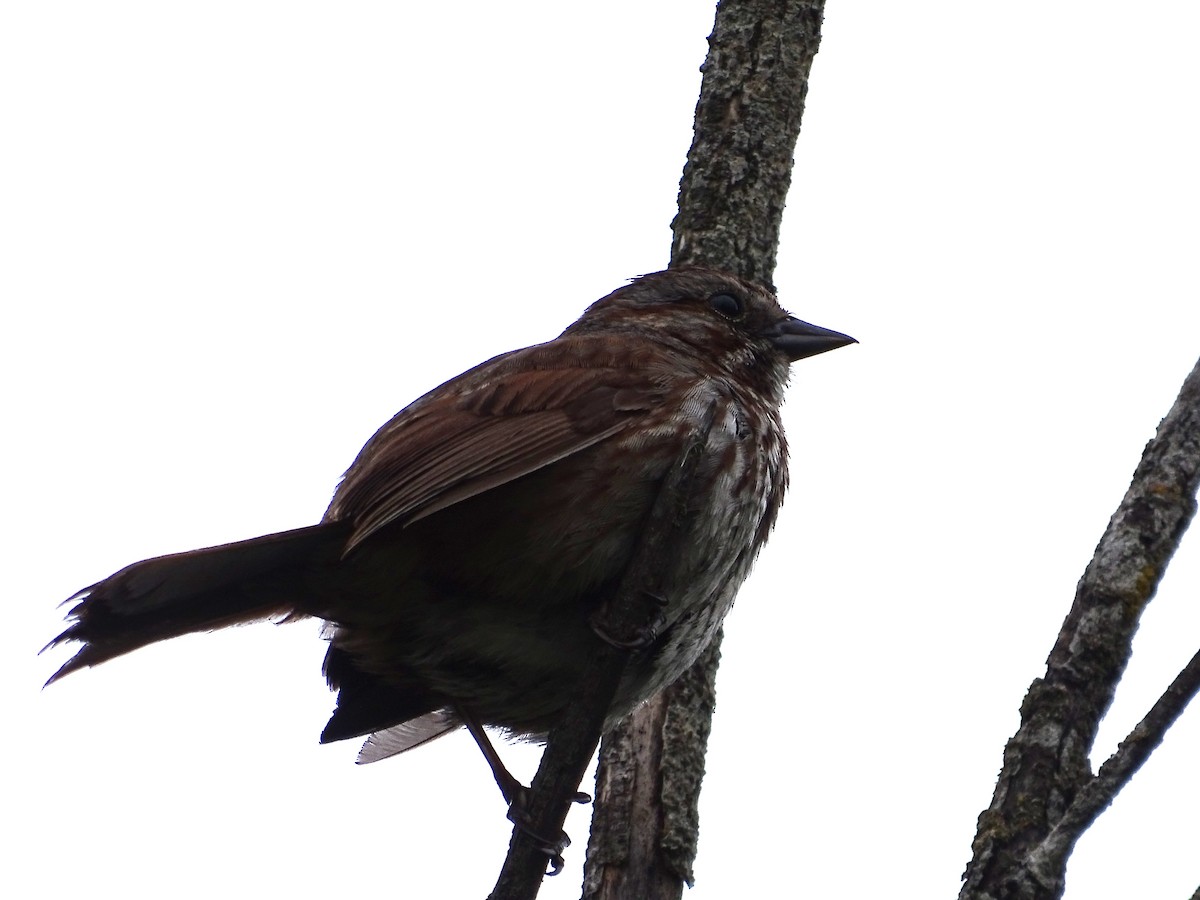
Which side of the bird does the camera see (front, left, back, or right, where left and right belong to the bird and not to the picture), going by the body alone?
right

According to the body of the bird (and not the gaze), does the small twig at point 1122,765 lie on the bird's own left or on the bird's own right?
on the bird's own left

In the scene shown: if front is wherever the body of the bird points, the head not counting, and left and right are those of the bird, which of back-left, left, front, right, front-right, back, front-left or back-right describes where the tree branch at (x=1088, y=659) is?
front-right
